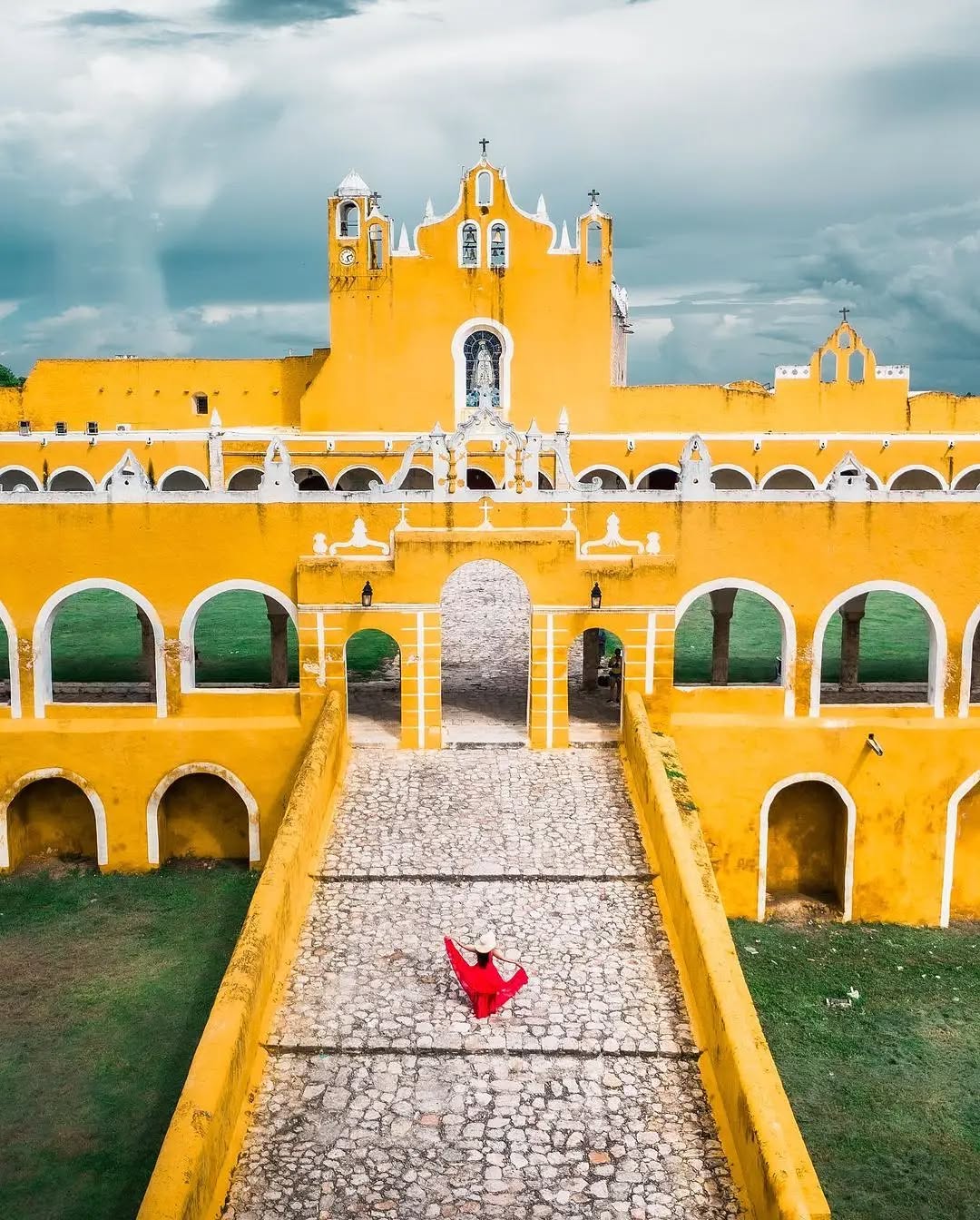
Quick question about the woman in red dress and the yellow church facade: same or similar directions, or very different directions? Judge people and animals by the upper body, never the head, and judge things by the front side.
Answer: very different directions

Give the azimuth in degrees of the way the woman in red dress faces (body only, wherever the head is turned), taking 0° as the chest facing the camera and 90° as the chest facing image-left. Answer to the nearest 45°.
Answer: approximately 180°

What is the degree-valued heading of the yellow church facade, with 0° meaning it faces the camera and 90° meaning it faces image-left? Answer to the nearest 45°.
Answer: approximately 0°

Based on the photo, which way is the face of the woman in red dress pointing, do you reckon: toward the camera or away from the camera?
away from the camera

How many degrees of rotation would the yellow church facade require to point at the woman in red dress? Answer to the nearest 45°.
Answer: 0° — it already faces them

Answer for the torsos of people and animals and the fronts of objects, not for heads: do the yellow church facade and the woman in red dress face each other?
yes

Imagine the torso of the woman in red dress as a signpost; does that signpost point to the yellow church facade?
yes

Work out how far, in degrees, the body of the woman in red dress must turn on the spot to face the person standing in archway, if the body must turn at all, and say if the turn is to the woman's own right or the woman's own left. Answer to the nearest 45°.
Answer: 0° — they already face them

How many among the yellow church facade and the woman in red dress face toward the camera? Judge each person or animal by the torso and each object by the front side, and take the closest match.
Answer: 1
